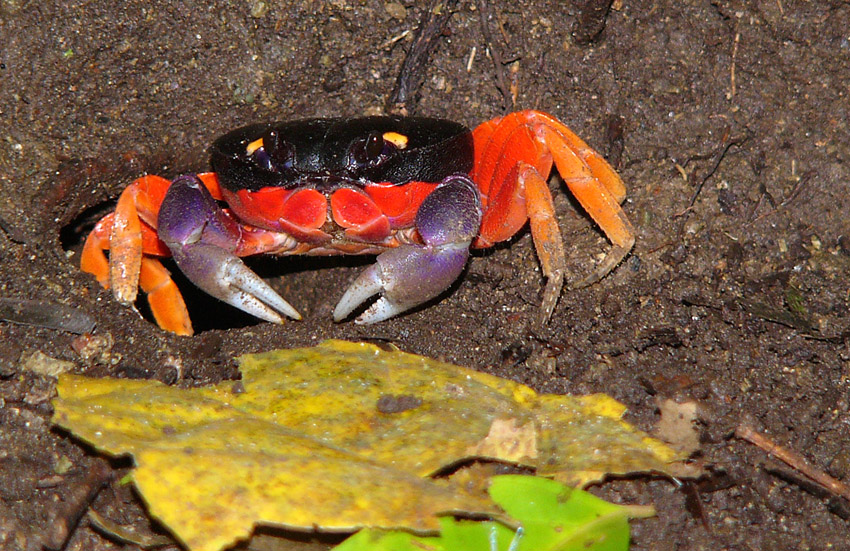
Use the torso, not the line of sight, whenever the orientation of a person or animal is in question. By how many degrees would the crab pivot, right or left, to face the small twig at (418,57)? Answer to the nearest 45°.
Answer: approximately 180°

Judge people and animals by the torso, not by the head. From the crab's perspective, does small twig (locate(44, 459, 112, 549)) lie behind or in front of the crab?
in front

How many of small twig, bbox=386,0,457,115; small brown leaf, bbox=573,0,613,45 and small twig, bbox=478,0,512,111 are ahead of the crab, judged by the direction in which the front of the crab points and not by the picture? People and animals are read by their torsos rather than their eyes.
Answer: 0

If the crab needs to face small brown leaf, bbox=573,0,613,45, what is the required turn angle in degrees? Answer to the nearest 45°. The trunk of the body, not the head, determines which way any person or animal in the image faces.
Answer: approximately 135° to its left

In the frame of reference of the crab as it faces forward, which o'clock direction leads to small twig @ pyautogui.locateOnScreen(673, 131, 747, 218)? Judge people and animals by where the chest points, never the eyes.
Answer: The small twig is roughly at 9 o'clock from the crab.

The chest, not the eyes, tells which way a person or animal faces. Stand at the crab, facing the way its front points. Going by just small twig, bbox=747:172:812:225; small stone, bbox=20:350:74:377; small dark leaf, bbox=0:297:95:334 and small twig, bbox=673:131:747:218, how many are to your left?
2

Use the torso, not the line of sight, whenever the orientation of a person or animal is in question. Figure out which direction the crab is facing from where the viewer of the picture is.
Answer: facing the viewer

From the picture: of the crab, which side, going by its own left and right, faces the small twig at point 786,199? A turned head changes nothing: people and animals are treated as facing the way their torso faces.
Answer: left

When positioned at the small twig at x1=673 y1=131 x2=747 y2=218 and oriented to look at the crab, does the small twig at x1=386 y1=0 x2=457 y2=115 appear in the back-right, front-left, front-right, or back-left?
front-right

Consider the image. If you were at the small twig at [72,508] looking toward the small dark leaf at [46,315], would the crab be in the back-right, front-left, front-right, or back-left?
front-right

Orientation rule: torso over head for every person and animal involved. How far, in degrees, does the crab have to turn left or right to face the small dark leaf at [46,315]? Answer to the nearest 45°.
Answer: approximately 90° to its right

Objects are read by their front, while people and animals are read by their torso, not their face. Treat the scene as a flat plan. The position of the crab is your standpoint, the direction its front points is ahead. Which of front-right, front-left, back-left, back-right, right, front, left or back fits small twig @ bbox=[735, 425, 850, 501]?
front-left

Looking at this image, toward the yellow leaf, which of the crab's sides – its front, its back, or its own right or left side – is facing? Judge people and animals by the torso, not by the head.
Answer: front

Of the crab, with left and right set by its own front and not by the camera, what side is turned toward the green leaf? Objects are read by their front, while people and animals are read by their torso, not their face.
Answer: front

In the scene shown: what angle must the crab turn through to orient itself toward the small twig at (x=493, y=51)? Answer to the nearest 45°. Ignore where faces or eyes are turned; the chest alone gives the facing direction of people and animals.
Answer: approximately 135° to its left
